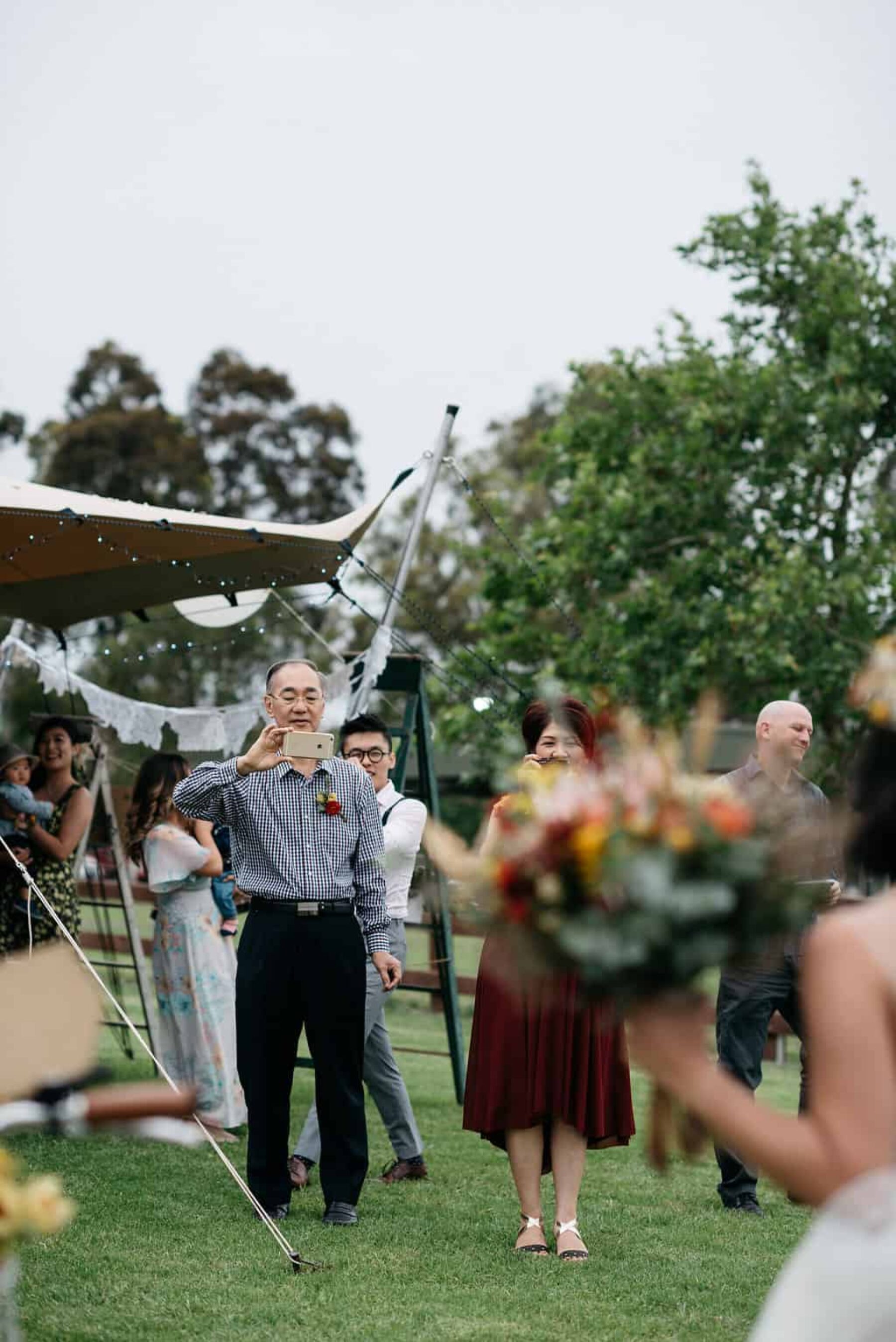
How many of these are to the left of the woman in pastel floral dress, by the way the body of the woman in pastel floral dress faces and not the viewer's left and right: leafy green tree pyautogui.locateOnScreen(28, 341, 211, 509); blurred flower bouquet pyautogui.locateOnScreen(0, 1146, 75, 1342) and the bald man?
1

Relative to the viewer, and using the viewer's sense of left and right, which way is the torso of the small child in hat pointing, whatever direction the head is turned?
facing the viewer and to the right of the viewer

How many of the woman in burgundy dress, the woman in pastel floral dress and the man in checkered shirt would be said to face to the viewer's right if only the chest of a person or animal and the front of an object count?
1

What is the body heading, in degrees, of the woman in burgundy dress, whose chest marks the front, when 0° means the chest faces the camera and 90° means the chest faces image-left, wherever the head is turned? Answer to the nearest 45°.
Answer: approximately 0°

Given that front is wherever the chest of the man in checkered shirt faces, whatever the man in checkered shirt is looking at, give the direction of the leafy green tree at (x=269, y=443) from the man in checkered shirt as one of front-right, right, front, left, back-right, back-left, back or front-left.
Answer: back

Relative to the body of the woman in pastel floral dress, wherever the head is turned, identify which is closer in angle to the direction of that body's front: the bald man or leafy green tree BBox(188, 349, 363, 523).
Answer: the bald man

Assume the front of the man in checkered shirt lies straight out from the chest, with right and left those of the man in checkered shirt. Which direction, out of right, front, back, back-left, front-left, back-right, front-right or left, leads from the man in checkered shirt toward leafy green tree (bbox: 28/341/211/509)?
back

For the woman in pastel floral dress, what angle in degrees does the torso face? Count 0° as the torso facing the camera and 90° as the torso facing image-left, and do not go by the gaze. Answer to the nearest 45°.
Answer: approximately 270°

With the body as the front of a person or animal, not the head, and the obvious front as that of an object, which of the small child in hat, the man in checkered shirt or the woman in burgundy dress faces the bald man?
the small child in hat

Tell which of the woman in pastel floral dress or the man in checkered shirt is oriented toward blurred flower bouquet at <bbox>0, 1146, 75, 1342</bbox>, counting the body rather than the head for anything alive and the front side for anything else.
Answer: the man in checkered shirt

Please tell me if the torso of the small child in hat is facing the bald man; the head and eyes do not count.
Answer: yes
